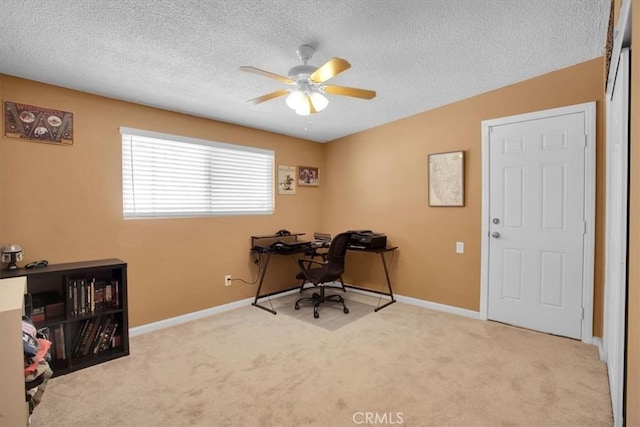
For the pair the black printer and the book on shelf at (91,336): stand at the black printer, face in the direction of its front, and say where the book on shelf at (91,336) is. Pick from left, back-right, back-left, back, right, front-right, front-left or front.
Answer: front

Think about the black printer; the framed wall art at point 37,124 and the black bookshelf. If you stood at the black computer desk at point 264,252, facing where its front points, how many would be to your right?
2

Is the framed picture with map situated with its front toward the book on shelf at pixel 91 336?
yes

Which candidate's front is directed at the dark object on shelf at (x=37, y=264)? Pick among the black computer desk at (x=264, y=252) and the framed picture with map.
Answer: the framed picture with map

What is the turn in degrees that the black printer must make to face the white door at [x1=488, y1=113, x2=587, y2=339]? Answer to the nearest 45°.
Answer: approximately 135° to its left

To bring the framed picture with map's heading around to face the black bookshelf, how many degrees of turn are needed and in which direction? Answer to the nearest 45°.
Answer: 0° — it already faces it

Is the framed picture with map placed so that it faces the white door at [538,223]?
no

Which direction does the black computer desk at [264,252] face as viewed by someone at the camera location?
facing the viewer and to the right of the viewer

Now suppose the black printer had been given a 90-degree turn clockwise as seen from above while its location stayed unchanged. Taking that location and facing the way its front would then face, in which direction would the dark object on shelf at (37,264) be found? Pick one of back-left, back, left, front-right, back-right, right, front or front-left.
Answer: left

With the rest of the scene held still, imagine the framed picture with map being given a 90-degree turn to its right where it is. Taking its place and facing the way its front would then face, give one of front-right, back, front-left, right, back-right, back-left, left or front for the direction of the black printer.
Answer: front-left

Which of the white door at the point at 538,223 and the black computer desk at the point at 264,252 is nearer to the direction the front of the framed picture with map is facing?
the black computer desk

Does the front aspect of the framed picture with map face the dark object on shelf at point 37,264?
yes

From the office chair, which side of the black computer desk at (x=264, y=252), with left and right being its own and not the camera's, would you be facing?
front

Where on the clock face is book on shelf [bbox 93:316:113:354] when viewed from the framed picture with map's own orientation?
The book on shelf is roughly at 12 o'clock from the framed picture with map.

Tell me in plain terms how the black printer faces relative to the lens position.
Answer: facing the viewer and to the left of the viewer

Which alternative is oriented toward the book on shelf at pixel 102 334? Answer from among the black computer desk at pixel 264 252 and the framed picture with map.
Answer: the framed picture with map

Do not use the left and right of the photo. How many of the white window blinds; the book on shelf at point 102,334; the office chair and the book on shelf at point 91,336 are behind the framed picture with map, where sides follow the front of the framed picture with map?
0

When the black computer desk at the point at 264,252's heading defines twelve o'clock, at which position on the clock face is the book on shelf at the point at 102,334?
The book on shelf is roughly at 3 o'clock from the black computer desk.
